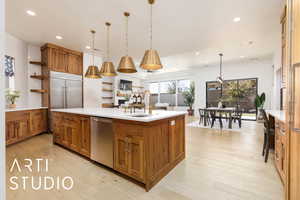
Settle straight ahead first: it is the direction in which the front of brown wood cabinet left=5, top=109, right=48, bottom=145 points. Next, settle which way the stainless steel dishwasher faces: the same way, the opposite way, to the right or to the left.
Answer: to the right

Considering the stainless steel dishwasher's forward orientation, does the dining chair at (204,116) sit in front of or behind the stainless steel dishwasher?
behind

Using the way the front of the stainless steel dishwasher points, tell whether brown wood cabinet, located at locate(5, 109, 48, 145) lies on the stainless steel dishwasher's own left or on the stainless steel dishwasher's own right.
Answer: on the stainless steel dishwasher's own right

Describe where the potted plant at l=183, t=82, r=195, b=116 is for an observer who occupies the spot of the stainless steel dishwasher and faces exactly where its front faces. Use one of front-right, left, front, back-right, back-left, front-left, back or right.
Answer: back

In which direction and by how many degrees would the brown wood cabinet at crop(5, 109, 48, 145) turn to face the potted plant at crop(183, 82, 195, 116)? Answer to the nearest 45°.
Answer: approximately 45° to its left

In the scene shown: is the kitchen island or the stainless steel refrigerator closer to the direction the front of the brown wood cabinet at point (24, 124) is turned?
the kitchen island

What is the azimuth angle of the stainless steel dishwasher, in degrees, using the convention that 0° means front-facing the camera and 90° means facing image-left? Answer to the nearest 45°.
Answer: approximately 45°

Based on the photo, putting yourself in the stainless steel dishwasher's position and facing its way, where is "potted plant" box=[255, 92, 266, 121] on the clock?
The potted plant is roughly at 7 o'clock from the stainless steel dishwasher.
